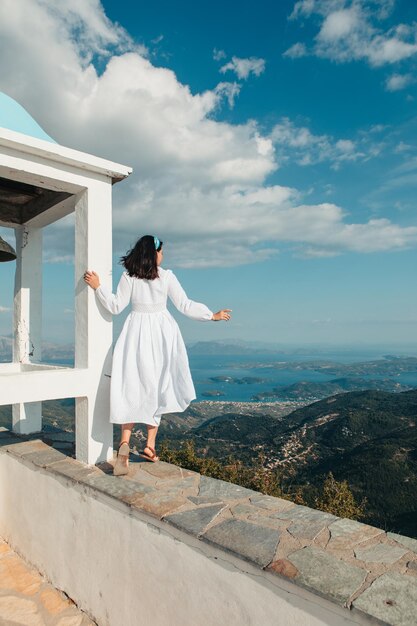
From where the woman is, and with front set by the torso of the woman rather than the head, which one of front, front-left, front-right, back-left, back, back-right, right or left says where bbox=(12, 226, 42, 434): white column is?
front-left

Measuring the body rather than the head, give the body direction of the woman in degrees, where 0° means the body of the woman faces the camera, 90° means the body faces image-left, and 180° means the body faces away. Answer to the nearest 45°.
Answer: approximately 180°
